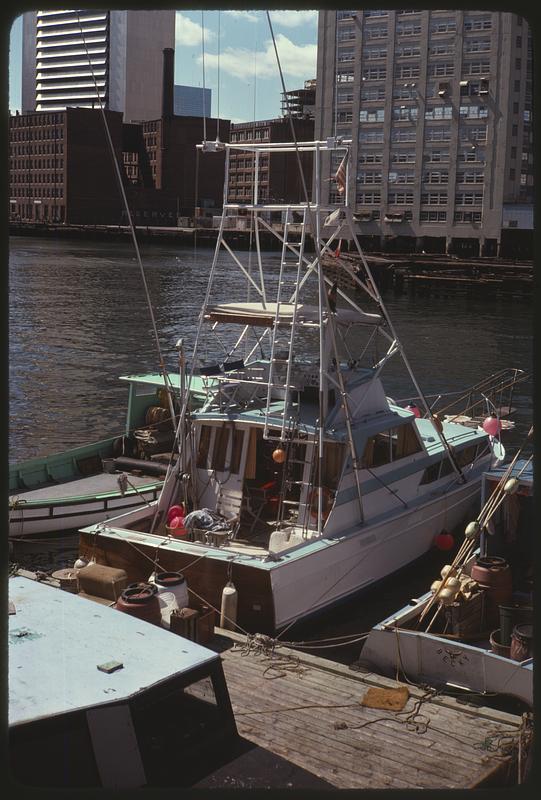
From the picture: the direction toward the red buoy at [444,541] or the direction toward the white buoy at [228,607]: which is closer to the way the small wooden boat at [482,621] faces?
the red buoy

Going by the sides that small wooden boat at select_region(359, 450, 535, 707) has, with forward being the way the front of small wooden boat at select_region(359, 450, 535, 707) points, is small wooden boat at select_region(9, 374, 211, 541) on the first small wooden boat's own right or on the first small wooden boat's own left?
on the first small wooden boat's own left

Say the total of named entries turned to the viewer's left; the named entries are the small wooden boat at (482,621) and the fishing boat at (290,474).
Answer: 0

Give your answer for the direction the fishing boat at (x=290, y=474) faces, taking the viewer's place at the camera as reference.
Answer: facing away from the viewer and to the right of the viewer

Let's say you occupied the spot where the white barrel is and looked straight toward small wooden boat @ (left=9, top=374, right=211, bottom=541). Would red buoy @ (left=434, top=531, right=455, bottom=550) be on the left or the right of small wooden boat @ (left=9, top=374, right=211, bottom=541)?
right

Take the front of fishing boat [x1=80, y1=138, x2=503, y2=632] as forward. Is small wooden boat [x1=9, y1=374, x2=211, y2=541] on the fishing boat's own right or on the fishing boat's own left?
on the fishing boat's own left
